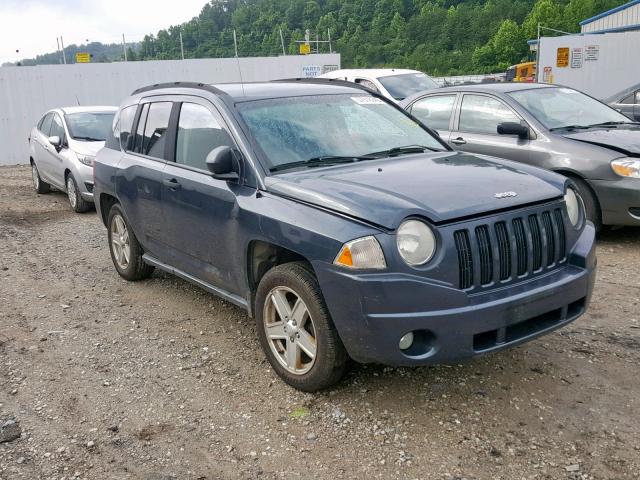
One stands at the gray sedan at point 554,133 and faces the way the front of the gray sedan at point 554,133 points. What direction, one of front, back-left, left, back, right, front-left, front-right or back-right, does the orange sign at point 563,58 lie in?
back-left

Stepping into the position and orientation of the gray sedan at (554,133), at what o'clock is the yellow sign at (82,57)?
The yellow sign is roughly at 6 o'clock from the gray sedan.

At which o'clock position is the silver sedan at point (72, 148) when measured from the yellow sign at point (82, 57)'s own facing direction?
The silver sedan is roughly at 12 o'clock from the yellow sign.

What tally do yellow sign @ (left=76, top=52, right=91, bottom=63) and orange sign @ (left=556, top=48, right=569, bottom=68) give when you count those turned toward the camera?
2

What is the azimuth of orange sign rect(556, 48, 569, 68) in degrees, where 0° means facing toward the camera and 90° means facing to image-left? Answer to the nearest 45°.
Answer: approximately 0°

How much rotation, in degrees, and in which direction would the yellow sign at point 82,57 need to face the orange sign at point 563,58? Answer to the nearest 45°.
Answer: approximately 90° to its left
